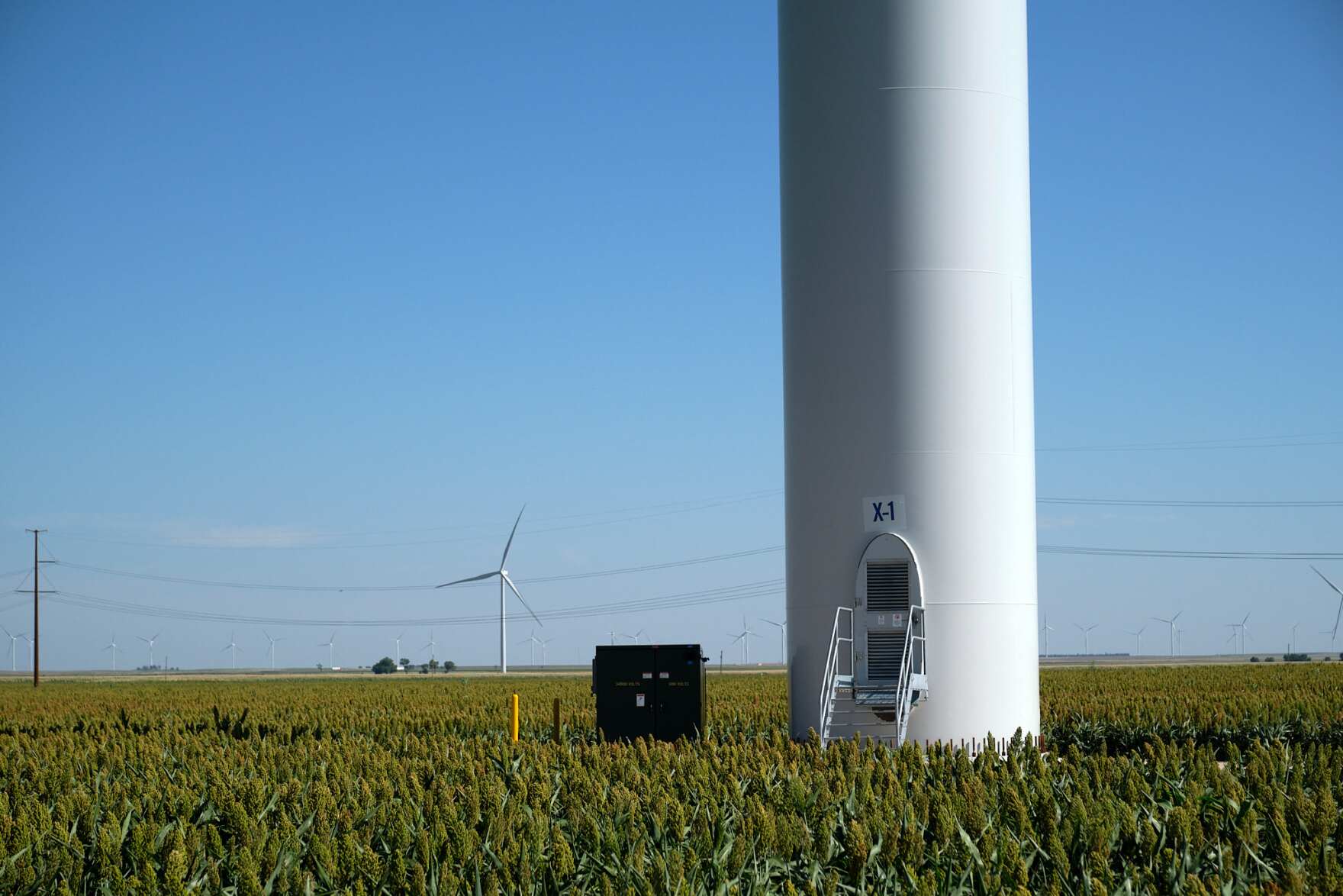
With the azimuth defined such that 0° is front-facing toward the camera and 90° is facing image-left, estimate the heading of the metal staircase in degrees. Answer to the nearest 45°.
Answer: approximately 0°

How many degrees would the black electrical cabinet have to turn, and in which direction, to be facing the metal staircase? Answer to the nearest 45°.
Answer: approximately 45° to its left

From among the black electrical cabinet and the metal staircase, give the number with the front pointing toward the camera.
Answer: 2

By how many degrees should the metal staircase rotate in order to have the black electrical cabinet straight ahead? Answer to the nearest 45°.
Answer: approximately 135° to its right

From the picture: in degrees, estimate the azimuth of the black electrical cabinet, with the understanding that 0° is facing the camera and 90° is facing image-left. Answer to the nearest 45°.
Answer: approximately 0°
